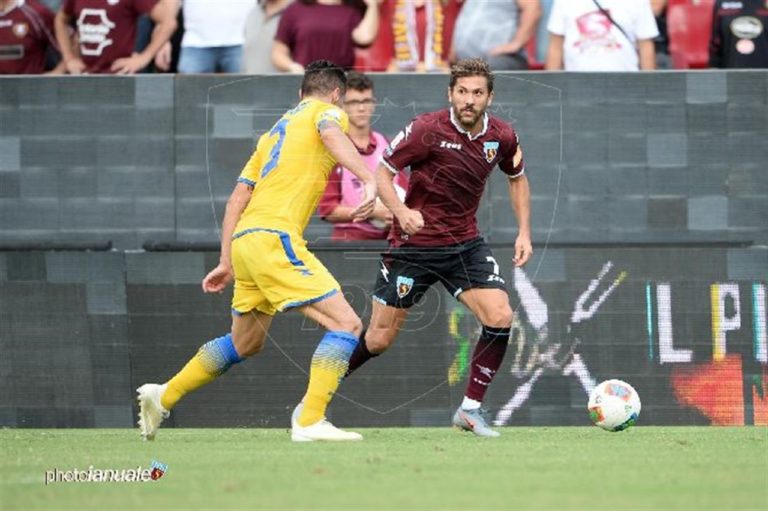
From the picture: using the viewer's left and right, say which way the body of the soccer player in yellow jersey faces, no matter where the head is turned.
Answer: facing away from the viewer and to the right of the viewer

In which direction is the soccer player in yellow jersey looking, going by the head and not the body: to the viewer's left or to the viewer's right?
to the viewer's right

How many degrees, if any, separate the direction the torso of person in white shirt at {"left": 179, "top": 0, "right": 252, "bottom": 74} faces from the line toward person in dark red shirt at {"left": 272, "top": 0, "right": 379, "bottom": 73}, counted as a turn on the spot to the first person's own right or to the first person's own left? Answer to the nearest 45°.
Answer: approximately 90° to the first person's own left

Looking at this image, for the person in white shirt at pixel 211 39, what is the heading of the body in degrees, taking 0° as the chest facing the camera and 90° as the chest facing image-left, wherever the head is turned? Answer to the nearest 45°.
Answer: approximately 0°

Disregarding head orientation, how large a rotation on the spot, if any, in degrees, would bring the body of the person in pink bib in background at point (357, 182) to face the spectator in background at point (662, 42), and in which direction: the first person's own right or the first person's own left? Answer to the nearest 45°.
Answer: approximately 90° to the first person's own left
